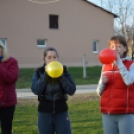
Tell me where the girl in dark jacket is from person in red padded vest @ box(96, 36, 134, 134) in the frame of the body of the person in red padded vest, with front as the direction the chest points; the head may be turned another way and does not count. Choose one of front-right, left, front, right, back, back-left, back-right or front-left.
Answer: front-right

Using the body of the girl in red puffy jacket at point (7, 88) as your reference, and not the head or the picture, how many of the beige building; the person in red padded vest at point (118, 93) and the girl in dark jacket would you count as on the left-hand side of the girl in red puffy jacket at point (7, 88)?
2

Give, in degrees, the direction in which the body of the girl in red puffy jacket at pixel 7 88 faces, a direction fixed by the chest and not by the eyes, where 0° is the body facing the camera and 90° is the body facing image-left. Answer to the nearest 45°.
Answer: approximately 45°

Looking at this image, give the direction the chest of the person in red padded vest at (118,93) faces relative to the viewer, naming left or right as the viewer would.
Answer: facing the viewer and to the left of the viewer

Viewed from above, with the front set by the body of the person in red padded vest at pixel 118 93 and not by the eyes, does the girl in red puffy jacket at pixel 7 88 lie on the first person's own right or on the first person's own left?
on the first person's own right

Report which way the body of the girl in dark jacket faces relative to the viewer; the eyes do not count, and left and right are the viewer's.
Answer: facing the viewer

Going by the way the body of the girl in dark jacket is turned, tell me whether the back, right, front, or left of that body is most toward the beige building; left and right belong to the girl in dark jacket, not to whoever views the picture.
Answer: back

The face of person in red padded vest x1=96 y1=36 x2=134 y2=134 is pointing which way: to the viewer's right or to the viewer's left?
to the viewer's left

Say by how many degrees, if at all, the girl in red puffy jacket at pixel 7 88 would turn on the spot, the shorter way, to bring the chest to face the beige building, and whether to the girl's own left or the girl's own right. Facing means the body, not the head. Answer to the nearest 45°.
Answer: approximately 135° to the girl's own right

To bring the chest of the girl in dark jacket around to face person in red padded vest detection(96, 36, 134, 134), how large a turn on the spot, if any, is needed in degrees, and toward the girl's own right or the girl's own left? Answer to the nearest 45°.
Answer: approximately 90° to the girl's own left
